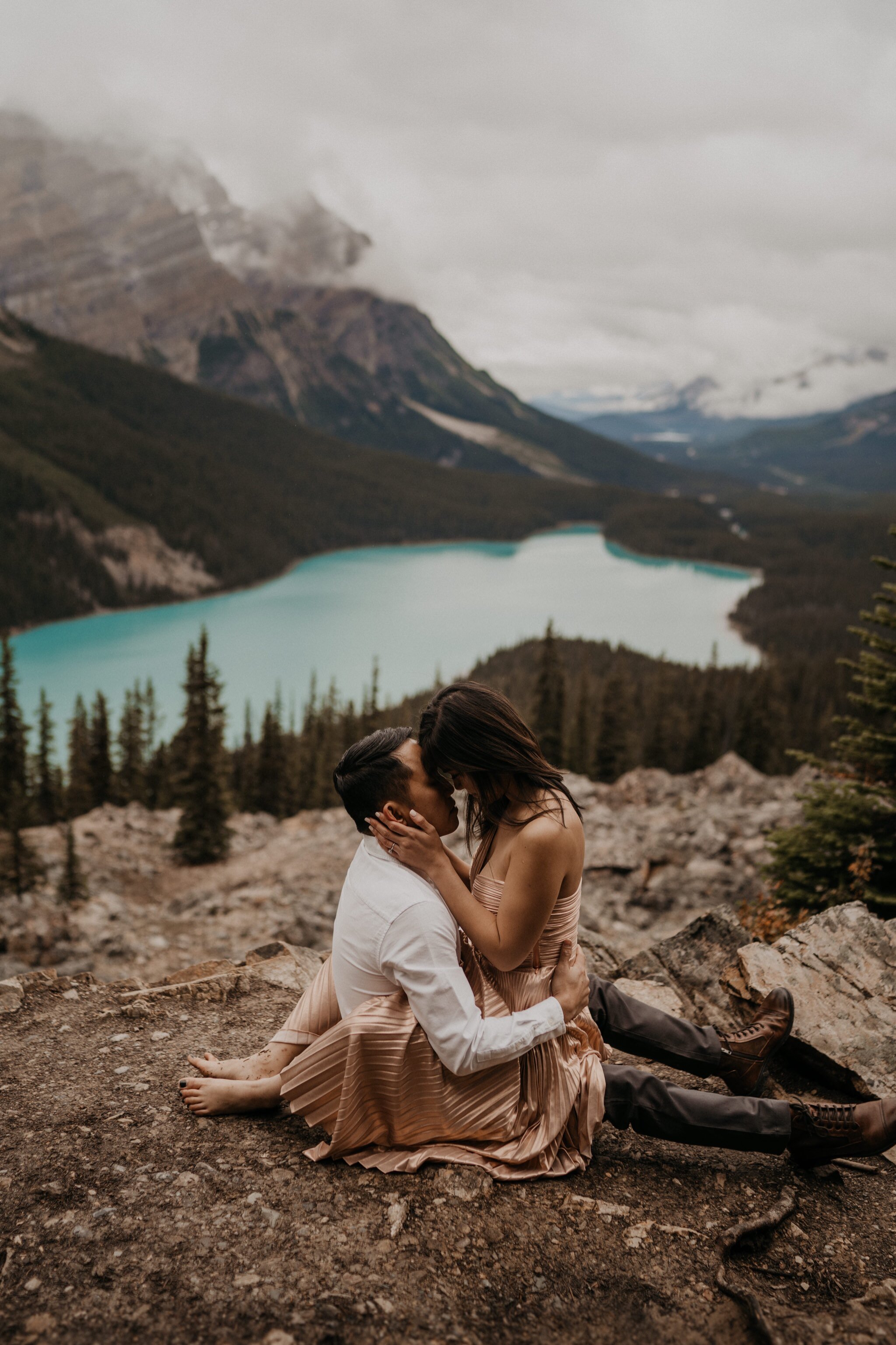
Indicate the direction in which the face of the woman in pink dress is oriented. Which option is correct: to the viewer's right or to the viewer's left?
to the viewer's left

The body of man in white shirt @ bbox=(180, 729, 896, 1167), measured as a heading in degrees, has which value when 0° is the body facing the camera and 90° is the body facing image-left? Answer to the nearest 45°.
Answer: approximately 270°

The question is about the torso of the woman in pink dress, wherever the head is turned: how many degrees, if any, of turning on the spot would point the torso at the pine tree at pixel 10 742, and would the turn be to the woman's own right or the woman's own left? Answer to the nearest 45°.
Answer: approximately 45° to the woman's own right

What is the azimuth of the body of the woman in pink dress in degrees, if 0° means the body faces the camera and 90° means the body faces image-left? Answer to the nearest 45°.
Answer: approximately 90°

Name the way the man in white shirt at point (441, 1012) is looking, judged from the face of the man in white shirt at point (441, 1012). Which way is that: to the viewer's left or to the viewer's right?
to the viewer's right

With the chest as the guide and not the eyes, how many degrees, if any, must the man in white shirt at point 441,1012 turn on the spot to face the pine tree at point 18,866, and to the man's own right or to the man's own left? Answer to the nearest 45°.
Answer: approximately 135° to the man's own left

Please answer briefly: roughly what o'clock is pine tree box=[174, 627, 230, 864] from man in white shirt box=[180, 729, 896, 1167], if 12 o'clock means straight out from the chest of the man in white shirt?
The pine tree is roughly at 8 o'clock from the man in white shirt.

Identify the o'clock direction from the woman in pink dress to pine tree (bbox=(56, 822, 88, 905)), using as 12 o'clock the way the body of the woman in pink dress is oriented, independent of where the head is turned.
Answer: The pine tree is roughly at 2 o'clock from the woman in pink dress.

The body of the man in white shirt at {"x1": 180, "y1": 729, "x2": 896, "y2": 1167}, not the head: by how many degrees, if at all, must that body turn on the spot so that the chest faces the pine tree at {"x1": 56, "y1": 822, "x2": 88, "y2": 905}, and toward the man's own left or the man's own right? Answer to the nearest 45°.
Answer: approximately 135° to the man's own left
